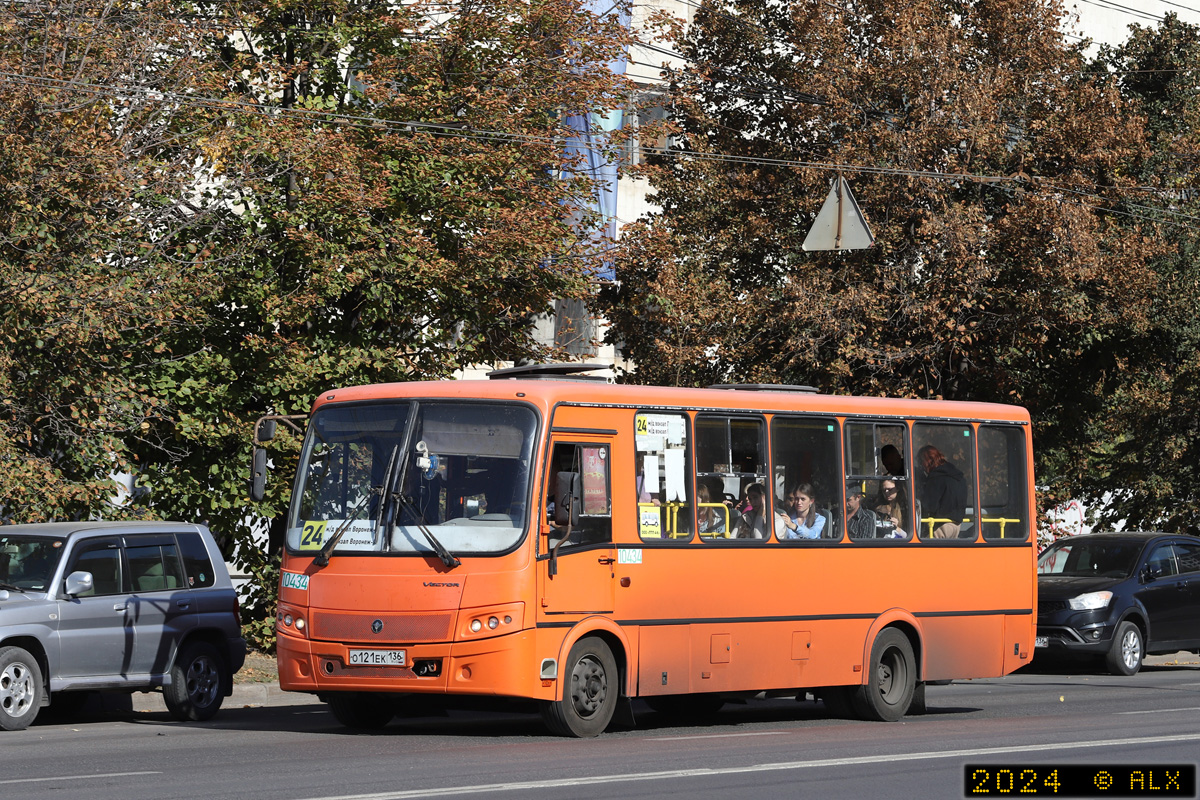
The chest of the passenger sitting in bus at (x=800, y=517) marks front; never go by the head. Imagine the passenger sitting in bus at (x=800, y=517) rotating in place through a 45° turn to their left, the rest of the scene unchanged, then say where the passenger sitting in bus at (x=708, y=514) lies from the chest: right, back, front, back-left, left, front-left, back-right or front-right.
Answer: front-right

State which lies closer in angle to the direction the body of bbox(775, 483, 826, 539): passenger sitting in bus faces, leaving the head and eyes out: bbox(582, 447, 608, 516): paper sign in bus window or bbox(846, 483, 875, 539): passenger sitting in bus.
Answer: the paper sign in bus window

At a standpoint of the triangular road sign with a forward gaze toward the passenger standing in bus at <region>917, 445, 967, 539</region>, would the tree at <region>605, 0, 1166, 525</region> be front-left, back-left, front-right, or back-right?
back-left

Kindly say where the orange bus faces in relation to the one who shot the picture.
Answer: facing the viewer and to the left of the viewer

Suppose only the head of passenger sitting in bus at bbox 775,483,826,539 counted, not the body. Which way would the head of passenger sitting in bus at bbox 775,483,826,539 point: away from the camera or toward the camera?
toward the camera

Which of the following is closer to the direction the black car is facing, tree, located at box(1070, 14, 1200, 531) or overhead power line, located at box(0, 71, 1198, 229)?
the overhead power line

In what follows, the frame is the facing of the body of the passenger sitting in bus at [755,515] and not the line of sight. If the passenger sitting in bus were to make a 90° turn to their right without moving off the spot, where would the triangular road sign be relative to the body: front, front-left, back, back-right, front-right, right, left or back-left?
front-right

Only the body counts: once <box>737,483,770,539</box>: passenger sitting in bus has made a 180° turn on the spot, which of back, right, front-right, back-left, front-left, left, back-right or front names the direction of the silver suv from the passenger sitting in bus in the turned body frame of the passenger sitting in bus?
back-left

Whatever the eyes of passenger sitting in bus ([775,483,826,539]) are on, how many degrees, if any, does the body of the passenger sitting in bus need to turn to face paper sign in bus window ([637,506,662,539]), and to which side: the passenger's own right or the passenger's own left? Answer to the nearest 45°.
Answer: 0° — they already face it

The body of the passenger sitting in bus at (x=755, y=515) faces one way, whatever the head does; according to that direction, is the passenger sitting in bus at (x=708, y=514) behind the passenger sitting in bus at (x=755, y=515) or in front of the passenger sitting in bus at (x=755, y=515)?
in front

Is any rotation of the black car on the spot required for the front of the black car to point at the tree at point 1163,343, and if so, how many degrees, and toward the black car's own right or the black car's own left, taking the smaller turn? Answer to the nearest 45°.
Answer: approximately 135° to the black car's own right

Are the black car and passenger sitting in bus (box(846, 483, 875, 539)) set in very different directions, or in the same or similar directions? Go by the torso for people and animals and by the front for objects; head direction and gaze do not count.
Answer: same or similar directions

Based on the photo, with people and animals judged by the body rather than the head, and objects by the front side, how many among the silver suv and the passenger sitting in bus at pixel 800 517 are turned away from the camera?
0

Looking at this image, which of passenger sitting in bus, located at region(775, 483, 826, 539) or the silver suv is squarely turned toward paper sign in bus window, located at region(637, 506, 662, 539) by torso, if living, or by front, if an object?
the passenger sitting in bus

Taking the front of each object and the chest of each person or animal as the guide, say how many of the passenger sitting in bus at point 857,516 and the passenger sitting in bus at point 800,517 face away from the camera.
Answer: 0
